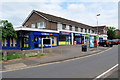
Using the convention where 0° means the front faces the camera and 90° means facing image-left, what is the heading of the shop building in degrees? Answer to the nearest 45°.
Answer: approximately 315°
